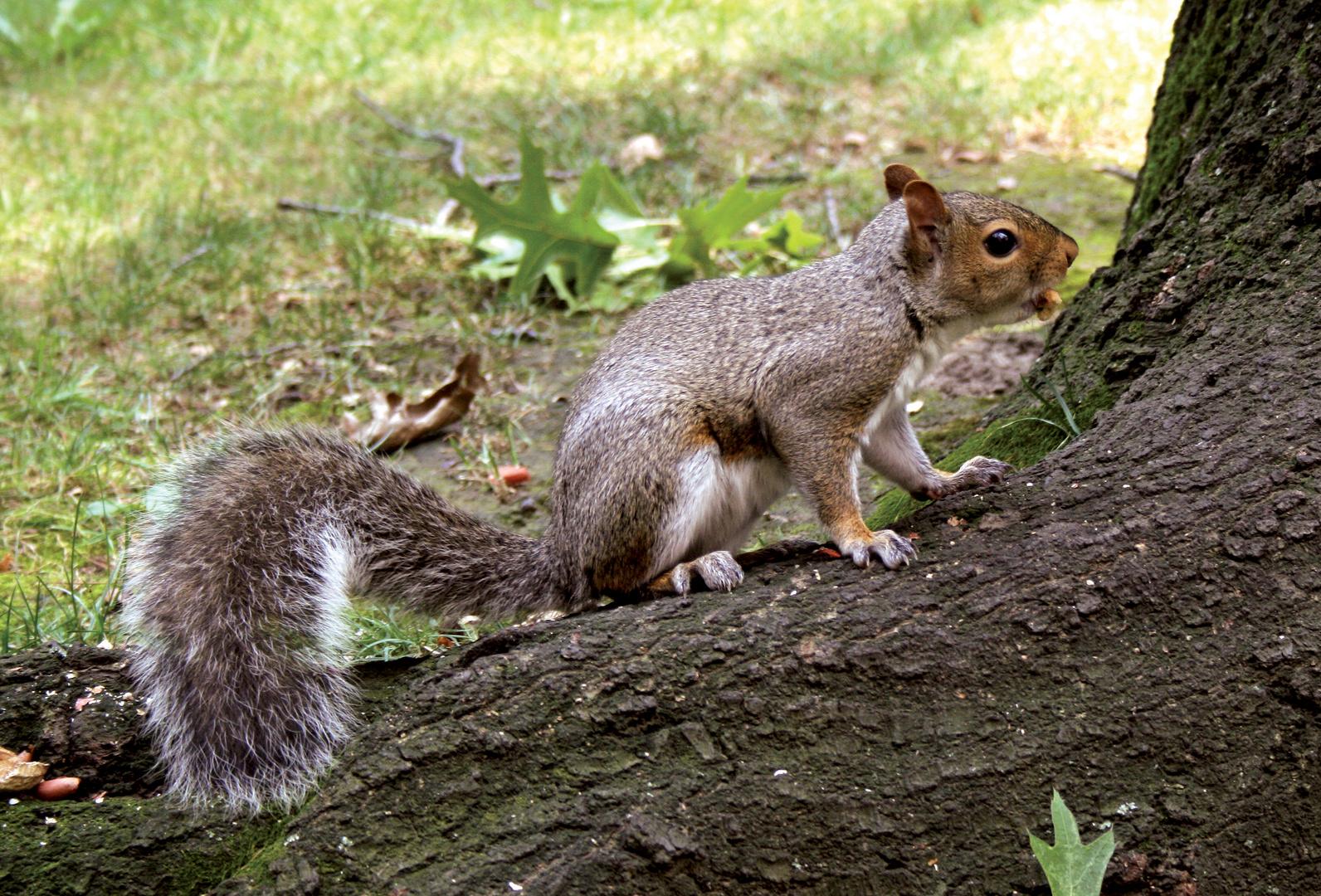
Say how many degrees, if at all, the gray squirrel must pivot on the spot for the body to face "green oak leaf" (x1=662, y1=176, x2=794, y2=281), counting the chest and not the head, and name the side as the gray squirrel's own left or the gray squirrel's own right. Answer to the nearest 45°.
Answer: approximately 90° to the gray squirrel's own left

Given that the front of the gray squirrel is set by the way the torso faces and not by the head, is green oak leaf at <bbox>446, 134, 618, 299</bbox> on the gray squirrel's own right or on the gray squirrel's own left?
on the gray squirrel's own left

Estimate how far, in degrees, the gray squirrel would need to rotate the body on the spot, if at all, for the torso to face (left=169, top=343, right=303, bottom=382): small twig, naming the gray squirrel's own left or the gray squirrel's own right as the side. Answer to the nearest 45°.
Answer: approximately 135° to the gray squirrel's own left

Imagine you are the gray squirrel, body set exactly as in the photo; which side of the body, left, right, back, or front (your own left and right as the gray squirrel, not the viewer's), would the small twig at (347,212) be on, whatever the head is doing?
left

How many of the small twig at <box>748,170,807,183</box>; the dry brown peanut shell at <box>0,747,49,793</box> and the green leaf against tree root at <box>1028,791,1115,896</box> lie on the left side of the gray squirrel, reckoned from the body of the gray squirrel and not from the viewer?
1

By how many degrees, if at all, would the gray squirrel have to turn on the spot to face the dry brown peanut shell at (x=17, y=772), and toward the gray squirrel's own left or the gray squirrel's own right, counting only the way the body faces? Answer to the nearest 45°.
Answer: approximately 135° to the gray squirrel's own right

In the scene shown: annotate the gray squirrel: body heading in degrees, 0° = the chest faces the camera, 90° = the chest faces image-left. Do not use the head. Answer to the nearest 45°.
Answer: approximately 270°

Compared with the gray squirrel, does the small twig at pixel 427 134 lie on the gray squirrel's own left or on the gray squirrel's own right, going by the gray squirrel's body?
on the gray squirrel's own left

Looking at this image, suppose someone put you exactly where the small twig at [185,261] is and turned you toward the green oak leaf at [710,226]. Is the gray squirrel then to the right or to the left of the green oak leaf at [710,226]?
right

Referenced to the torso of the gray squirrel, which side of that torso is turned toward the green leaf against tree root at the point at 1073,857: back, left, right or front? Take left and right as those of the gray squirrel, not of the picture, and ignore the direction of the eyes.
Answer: right
